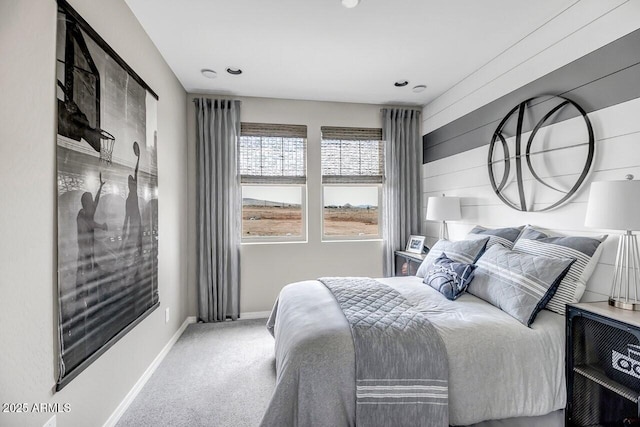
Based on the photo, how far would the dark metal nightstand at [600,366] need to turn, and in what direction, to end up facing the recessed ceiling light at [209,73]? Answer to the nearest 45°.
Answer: approximately 45° to its right

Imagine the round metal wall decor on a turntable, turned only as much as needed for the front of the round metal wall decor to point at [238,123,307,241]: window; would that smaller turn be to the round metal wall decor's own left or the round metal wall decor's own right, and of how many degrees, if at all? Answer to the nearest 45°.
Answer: approximately 45° to the round metal wall decor's own right

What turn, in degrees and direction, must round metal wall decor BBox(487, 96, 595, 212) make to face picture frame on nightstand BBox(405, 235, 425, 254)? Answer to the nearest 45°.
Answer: approximately 90° to its right

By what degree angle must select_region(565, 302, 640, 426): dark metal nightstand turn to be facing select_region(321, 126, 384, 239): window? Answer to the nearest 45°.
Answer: approximately 90° to its right

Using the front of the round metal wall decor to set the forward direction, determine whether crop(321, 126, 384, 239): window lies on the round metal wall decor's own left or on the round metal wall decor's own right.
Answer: on the round metal wall decor's own right

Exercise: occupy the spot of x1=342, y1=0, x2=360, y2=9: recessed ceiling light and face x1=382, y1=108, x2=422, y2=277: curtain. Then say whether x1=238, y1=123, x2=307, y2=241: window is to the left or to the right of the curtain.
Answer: left

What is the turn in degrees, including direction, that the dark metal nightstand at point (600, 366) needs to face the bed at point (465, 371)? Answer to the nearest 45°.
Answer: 0° — it already faces it

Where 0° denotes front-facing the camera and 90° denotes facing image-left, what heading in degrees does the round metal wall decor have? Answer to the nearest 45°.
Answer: approximately 45°

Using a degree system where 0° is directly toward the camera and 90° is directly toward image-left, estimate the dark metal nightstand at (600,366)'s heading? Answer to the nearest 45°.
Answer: approximately 45°
